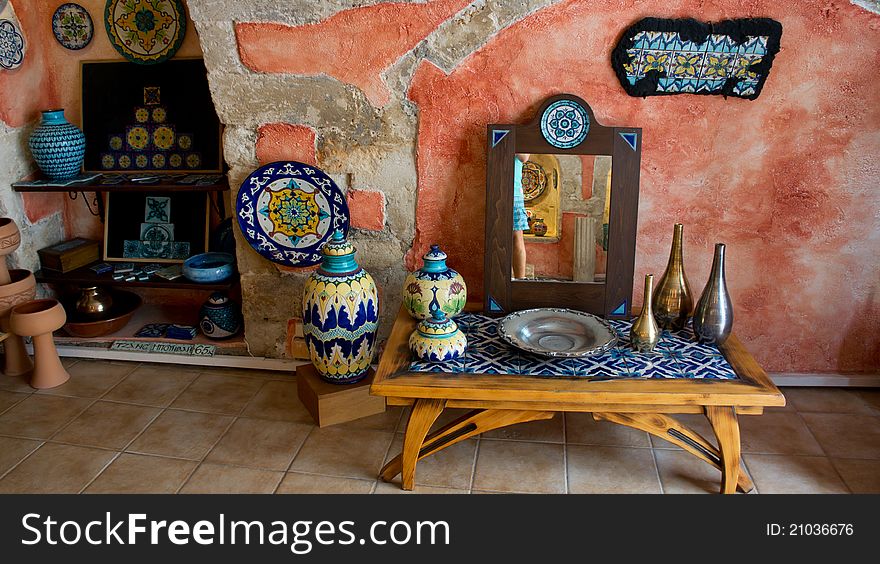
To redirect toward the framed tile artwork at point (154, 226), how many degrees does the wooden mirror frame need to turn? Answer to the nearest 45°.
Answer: approximately 90° to its right

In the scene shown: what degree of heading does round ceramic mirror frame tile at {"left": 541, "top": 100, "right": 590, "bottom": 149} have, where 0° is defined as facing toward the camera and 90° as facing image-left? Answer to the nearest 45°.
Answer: approximately 0°

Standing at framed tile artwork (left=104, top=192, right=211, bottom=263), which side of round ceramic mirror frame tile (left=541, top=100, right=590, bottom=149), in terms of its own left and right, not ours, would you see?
right

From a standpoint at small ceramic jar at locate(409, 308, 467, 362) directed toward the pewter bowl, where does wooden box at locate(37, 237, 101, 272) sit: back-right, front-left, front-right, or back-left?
back-left

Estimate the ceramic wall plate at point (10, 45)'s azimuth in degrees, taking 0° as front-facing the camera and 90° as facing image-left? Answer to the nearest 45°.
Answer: approximately 315°
